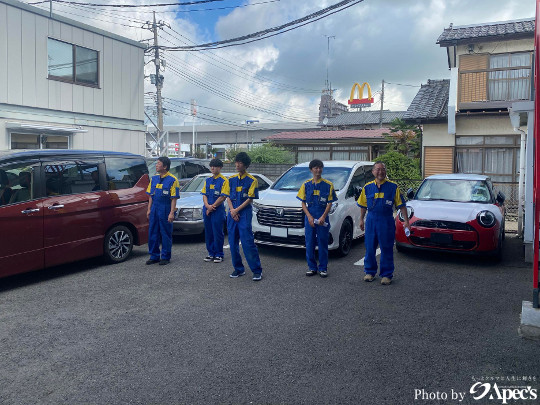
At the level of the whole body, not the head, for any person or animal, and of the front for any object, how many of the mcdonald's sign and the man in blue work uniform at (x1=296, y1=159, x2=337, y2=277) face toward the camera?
2

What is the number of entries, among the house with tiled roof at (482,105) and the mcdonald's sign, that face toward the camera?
2

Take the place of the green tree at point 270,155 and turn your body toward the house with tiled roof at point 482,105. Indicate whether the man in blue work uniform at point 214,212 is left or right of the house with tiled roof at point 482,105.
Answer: right

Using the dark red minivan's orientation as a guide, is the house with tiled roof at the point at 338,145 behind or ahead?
behind

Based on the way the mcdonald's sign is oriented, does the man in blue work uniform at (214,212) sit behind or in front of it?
in front

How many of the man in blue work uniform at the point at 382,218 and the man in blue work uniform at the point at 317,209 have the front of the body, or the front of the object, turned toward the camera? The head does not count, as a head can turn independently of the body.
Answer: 2

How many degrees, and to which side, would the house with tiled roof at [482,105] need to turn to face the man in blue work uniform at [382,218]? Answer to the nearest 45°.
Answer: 0° — it already faces them

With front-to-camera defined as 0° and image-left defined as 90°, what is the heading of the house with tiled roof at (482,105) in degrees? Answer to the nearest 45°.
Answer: approximately 0°

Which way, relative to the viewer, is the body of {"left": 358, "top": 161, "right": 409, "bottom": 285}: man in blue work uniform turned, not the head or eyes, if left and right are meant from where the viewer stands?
facing the viewer

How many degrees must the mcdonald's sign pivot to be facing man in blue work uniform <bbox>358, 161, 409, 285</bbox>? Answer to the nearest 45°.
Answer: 0° — it already faces them

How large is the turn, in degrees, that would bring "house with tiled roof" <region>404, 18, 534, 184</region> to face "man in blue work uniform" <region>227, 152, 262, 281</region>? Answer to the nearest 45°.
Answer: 0° — it already faces them

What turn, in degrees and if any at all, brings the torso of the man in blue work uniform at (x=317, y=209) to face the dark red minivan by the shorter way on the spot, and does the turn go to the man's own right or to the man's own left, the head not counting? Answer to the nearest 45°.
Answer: approximately 90° to the man's own right

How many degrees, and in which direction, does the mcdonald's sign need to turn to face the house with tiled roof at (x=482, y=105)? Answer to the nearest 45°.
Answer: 0° — it already faces it
